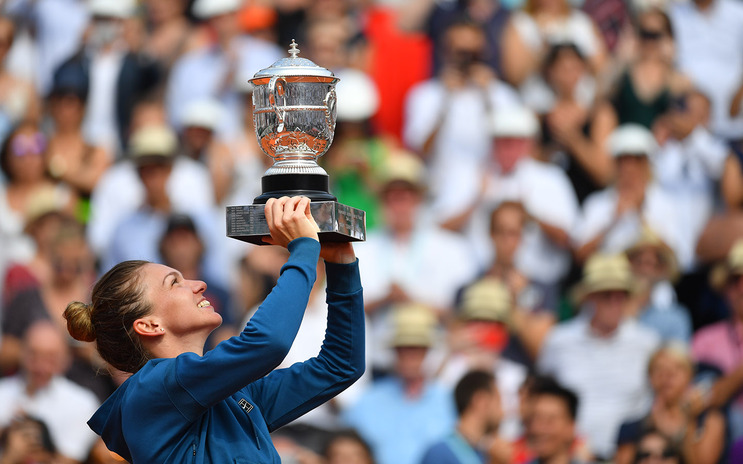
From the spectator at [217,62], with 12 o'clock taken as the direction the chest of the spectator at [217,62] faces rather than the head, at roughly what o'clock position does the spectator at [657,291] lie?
the spectator at [657,291] is roughly at 10 o'clock from the spectator at [217,62].

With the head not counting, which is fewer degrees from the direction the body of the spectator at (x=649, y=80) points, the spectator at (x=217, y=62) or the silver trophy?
the silver trophy

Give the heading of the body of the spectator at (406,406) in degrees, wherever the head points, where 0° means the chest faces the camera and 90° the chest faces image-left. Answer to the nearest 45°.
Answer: approximately 0°

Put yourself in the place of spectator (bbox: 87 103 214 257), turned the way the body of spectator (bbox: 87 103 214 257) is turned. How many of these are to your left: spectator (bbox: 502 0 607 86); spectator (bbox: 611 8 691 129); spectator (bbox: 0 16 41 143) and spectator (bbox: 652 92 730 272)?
3

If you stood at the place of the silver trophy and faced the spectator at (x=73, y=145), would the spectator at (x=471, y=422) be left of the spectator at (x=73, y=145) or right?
right
